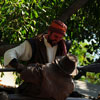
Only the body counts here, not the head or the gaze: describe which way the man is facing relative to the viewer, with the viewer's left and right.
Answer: facing the viewer and to the right of the viewer
